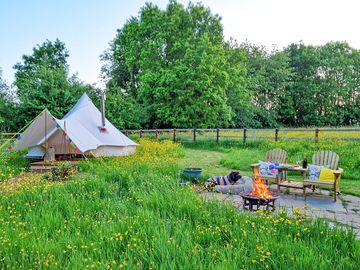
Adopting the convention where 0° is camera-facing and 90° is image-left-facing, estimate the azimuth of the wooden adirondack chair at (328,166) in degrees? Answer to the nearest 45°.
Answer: approximately 45°

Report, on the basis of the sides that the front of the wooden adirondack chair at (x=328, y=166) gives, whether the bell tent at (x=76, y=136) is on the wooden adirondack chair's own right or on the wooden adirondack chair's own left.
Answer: on the wooden adirondack chair's own right

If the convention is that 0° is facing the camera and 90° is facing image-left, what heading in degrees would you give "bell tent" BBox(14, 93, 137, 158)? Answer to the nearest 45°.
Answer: approximately 45°

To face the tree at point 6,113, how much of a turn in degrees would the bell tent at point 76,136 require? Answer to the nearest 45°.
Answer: approximately 135° to its right

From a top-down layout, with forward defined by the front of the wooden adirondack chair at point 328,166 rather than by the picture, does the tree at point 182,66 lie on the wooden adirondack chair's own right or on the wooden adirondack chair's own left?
on the wooden adirondack chair's own right

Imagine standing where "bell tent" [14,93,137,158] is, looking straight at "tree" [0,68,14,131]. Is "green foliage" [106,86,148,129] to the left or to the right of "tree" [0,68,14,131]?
right

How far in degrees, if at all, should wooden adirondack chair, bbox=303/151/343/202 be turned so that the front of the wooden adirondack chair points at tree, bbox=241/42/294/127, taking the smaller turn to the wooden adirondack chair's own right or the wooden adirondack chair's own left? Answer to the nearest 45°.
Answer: approximately 135° to the wooden adirondack chair's own right

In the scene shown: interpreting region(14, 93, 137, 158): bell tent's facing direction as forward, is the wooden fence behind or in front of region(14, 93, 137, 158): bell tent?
behind

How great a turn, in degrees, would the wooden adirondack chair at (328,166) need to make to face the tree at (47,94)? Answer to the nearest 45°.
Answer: approximately 90° to its right
